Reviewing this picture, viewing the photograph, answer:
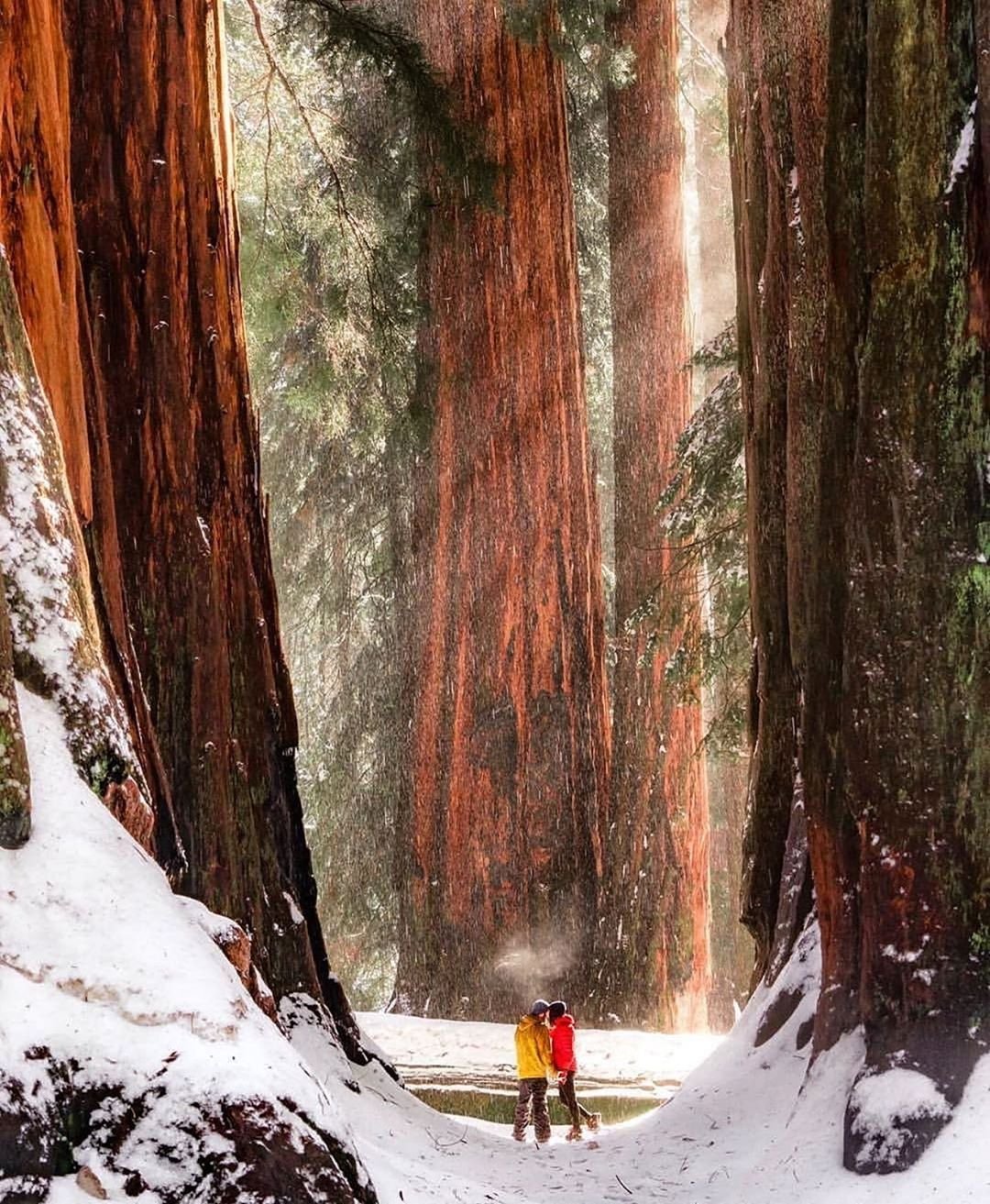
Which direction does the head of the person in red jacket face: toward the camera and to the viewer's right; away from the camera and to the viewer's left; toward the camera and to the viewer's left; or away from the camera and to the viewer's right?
away from the camera and to the viewer's left

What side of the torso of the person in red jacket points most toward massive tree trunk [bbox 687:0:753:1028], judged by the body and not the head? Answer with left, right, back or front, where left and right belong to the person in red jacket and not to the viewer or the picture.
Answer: right

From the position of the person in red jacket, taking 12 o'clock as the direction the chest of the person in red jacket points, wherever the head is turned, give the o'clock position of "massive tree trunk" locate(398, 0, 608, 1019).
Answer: The massive tree trunk is roughly at 3 o'clock from the person in red jacket.

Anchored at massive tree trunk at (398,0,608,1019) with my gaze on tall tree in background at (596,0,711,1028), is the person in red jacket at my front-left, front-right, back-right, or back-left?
back-right

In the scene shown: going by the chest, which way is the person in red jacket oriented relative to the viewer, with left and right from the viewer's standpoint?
facing to the left of the viewer

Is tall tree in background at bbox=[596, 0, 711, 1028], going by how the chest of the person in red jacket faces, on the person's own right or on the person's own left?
on the person's own right

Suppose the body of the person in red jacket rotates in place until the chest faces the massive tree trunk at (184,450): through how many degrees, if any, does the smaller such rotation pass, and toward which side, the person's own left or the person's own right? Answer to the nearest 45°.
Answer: approximately 45° to the person's own left
